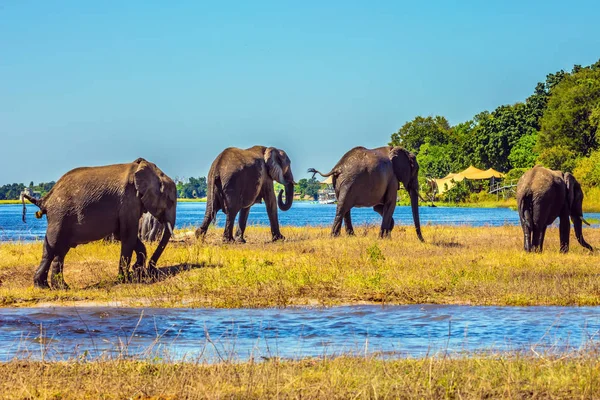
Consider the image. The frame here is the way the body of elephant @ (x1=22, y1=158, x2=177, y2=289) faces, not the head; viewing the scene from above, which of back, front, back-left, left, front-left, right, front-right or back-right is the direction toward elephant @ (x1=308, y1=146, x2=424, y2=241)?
front-left

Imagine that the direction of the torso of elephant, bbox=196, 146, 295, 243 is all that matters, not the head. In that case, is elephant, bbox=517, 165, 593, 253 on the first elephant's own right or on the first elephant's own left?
on the first elephant's own right

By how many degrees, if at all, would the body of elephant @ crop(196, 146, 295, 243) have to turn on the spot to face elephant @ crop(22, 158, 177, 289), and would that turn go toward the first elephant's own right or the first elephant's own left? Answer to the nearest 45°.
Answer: approximately 135° to the first elephant's own right

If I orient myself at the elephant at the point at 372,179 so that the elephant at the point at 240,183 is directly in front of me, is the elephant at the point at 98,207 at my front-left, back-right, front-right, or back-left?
front-left

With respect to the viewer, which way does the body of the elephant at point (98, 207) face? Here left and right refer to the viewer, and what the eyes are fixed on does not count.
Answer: facing to the right of the viewer

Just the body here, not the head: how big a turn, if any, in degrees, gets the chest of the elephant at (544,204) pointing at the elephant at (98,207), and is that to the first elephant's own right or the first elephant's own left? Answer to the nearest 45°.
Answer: approximately 180°

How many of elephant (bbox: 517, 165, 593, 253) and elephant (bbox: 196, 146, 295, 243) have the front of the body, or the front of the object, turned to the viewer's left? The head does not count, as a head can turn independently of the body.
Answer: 0

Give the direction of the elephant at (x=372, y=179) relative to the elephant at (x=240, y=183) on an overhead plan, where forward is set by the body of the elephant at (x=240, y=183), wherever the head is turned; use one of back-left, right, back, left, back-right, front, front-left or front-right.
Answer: front-right

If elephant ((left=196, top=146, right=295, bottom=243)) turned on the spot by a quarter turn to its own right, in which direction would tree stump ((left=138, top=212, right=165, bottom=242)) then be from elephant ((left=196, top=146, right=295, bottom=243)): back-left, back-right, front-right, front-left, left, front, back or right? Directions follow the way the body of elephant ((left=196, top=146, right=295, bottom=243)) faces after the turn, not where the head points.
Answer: back-right

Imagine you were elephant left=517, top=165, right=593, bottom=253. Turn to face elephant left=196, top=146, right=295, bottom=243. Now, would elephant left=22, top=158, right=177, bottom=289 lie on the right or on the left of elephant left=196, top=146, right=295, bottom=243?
left
